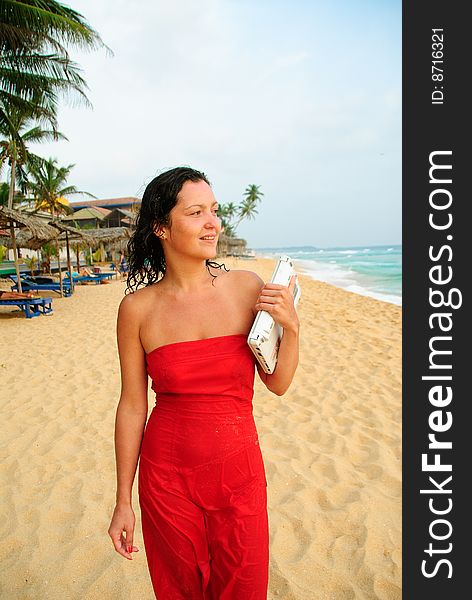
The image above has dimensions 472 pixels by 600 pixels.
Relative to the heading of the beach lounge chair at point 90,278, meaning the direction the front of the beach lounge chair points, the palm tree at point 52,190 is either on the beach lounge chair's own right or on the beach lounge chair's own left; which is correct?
on the beach lounge chair's own left

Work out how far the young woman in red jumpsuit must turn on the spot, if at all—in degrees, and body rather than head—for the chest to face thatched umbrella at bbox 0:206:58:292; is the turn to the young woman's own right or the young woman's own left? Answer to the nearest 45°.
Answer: approximately 135° to the young woman's own right

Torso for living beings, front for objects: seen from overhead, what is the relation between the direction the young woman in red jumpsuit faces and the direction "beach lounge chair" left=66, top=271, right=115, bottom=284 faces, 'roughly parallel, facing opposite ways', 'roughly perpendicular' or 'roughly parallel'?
roughly perpendicular

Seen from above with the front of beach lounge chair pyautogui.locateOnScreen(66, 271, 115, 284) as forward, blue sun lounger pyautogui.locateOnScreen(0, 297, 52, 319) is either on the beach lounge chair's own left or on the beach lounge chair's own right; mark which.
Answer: on the beach lounge chair's own right

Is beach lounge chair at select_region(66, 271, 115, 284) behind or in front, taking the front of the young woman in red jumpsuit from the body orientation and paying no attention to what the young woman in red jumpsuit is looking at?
behind

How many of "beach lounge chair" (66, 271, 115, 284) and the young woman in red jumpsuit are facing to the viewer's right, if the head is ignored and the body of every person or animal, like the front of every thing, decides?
1

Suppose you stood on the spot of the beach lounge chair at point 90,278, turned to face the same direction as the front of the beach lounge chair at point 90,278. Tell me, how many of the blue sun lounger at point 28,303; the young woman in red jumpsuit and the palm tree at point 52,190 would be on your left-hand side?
1

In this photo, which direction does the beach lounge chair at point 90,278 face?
to the viewer's right

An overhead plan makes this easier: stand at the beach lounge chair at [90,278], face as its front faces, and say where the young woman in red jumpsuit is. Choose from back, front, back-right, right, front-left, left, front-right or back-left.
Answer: right
